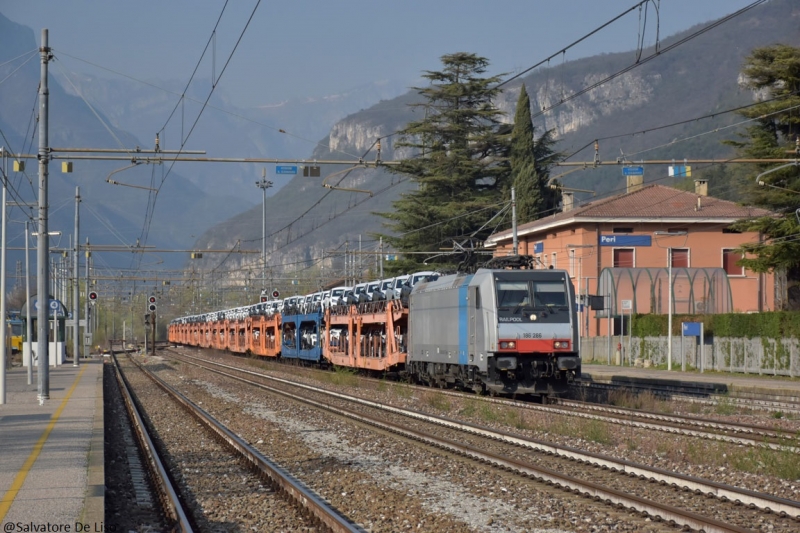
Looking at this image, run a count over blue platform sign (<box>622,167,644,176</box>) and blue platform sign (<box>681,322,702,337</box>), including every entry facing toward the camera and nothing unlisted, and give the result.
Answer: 2

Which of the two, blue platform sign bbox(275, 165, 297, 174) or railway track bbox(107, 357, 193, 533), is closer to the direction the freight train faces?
the railway track

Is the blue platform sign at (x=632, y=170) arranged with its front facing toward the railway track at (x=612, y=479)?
yes

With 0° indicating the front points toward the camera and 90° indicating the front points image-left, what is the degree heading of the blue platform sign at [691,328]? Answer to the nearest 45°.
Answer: approximately 0°

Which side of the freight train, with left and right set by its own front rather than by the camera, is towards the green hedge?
left
